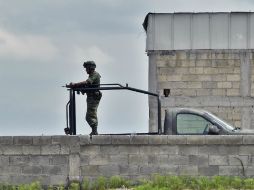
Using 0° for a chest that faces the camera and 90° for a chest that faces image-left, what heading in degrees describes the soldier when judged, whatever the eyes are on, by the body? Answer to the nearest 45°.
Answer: approximately 90°
